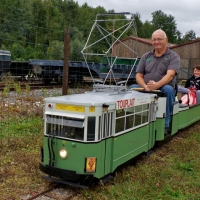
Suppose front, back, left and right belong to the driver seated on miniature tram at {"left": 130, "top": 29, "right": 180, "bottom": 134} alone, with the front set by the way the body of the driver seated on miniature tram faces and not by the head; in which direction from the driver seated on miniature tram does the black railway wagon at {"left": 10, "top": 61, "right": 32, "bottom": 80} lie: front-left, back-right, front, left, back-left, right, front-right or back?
right

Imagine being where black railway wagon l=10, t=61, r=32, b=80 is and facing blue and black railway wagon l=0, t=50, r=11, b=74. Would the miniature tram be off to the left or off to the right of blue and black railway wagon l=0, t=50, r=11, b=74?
left

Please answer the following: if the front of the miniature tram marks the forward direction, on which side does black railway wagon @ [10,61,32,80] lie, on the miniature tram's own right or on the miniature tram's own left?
on the miniature tram's own right

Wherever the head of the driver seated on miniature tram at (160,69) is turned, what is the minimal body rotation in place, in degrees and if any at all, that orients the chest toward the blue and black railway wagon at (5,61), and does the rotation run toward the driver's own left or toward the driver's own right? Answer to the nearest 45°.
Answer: approximately 90° to the driver's own right

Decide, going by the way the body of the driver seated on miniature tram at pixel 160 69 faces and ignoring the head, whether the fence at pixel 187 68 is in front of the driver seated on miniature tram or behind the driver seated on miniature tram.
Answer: behind

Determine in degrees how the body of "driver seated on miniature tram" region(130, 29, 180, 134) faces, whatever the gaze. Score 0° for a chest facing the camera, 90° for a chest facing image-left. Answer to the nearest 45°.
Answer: approximately 45°

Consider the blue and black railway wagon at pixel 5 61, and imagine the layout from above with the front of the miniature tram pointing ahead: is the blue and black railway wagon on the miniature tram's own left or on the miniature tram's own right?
on the miniature tram's own right

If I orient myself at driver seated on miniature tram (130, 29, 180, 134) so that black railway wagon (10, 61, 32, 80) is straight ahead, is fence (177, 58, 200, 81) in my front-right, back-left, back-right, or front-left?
front-right

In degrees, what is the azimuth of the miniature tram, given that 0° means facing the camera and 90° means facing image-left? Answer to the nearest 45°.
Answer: approximately 45°

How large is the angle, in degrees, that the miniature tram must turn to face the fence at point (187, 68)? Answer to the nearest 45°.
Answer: approximately 135° to its right
